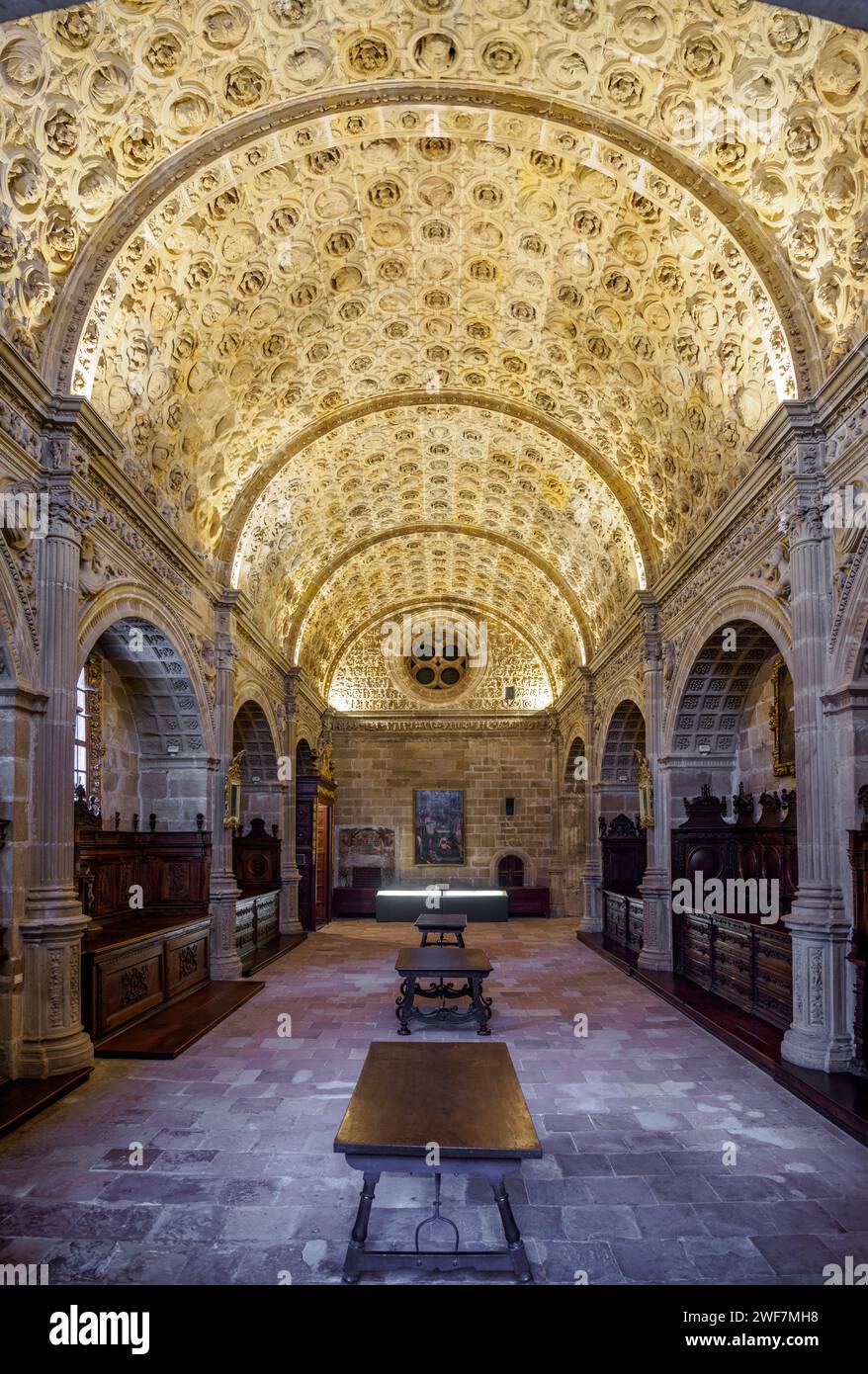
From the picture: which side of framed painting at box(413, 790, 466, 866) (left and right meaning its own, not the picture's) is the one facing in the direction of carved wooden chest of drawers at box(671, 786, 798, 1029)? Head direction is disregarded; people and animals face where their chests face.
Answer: front

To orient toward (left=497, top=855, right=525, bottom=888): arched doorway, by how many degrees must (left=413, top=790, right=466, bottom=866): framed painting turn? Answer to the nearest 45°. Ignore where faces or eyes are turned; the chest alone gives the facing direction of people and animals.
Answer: approximately 90° to its left

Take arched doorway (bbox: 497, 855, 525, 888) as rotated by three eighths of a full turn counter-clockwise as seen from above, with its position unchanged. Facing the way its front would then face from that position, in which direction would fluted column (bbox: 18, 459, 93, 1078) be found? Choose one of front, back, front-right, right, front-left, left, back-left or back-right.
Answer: back-right

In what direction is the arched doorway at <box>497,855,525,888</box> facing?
toward the camera

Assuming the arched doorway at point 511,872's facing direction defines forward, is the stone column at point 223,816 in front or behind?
in front

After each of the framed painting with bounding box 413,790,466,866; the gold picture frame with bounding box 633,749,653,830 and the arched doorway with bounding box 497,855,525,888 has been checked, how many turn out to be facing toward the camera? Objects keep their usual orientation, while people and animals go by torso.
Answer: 2

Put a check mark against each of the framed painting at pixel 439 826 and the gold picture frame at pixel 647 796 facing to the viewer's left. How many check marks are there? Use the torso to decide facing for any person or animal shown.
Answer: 1

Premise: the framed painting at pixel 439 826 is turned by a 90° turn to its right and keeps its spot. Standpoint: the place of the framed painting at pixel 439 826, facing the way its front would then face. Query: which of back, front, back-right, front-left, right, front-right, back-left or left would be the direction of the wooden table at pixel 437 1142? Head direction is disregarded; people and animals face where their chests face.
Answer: left

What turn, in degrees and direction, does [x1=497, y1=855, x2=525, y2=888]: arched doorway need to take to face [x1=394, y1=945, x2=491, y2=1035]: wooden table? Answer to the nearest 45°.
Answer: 0° — it already faces it

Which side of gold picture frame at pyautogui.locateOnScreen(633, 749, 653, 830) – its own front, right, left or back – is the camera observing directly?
left

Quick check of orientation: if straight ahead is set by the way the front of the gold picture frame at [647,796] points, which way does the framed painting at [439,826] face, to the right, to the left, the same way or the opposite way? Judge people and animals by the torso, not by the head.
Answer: to the left

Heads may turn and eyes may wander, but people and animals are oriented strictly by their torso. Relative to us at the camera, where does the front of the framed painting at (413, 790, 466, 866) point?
facing the viewer
